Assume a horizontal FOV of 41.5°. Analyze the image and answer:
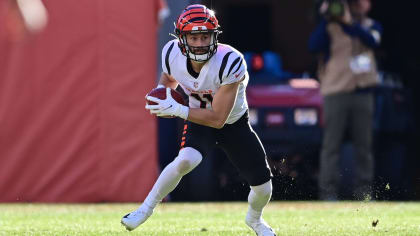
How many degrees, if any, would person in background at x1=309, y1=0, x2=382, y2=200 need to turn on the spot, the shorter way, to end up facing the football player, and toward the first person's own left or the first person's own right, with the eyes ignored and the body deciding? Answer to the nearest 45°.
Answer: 0° — they already face them

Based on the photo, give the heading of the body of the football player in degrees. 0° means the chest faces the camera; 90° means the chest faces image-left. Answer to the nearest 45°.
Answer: approximately 45°

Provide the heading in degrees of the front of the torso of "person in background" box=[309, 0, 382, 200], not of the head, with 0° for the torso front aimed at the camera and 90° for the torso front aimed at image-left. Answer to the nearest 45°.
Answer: approximately 0°

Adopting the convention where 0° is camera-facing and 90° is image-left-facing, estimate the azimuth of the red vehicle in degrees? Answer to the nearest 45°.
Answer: approximately 0°

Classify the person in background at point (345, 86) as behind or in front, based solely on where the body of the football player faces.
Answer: behind

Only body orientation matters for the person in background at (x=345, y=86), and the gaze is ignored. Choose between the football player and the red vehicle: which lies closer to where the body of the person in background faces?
the football player

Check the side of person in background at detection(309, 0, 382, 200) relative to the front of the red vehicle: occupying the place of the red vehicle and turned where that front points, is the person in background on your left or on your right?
on your left

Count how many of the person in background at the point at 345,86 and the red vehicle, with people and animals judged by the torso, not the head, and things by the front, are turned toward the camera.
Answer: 2

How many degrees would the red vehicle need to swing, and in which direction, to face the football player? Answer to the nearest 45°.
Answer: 0° — it already faces them
